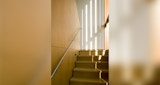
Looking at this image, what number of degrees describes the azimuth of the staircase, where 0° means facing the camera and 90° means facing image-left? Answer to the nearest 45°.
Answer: approximately 0°
